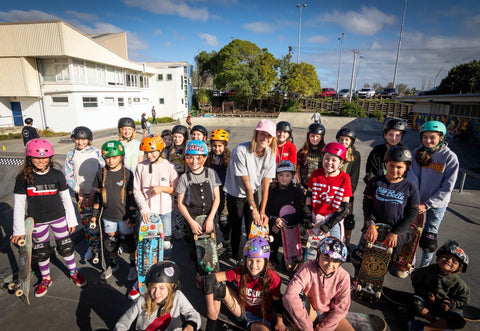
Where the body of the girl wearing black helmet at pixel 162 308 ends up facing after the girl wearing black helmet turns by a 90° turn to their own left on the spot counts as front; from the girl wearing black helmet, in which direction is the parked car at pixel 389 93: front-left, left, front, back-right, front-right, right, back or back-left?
front-left

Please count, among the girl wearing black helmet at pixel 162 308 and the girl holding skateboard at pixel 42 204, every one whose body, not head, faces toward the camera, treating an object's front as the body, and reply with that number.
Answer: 2

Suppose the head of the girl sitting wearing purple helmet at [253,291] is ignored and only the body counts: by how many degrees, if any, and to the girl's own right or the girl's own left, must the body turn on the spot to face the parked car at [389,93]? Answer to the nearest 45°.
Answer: approximately 135° to the girl's own left

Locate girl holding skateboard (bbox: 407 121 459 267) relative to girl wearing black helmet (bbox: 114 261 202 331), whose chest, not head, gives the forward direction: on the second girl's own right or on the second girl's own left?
on the second girl's own left

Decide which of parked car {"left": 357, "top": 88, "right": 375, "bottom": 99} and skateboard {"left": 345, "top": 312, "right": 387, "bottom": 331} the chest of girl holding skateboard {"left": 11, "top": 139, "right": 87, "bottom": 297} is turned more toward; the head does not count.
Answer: the skateboard

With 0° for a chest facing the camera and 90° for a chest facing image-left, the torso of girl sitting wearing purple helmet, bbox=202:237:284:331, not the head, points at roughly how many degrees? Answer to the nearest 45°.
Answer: approximately 0°

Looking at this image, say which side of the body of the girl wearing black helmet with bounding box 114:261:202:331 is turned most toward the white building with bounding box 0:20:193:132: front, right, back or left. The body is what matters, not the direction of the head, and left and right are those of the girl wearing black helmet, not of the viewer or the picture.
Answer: back
